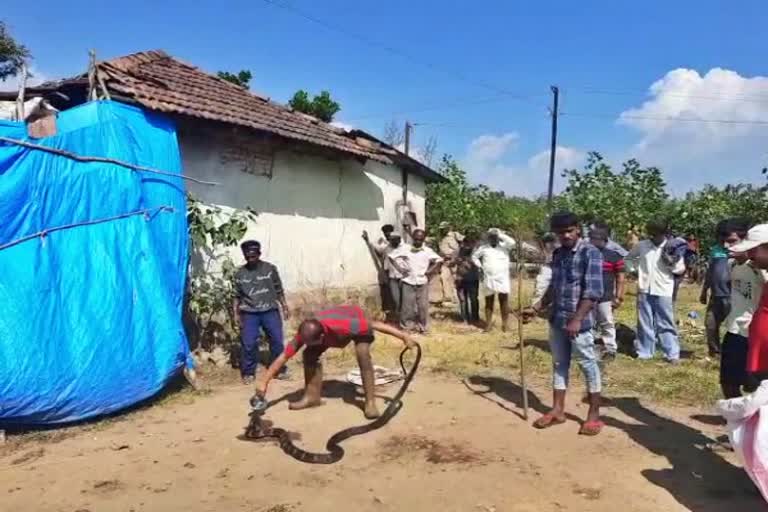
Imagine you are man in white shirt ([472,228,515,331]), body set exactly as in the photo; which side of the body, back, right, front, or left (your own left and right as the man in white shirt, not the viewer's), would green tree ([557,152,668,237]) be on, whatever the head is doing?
back

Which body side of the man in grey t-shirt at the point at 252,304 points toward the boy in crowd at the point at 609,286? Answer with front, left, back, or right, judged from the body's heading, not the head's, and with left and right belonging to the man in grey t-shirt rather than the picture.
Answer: left

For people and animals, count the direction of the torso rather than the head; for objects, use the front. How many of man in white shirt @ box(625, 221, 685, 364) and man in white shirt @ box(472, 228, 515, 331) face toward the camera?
2

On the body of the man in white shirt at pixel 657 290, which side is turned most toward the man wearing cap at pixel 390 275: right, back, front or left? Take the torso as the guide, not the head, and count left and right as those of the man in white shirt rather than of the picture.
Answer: right

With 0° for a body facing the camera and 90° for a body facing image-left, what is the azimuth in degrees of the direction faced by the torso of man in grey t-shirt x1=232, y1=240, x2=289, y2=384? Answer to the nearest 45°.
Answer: approximately 0°

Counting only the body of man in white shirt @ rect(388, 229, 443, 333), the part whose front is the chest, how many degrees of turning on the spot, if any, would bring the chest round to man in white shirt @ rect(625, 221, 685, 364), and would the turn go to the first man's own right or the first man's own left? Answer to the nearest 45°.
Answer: approximately 45° to the first man's own left

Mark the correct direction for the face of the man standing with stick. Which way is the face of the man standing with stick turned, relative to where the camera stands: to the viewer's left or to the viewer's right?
to the viewer's left

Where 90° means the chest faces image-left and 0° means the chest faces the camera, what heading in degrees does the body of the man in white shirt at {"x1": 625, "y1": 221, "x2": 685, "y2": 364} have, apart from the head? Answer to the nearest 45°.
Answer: approximately 0°

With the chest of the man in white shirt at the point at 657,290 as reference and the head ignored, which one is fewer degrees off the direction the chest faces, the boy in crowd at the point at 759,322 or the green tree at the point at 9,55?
the boy in crowd

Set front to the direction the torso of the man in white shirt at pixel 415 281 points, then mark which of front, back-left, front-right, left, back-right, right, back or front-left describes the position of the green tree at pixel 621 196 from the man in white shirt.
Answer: back-left

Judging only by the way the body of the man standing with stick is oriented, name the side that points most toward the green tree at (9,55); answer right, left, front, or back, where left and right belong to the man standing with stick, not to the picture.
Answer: right

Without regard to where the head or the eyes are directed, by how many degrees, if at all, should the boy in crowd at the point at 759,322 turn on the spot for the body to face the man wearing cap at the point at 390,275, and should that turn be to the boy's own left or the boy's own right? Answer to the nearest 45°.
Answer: approximately 45° to the boy's own right

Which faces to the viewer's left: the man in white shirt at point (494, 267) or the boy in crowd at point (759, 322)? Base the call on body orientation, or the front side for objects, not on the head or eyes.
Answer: the boy in crowd
